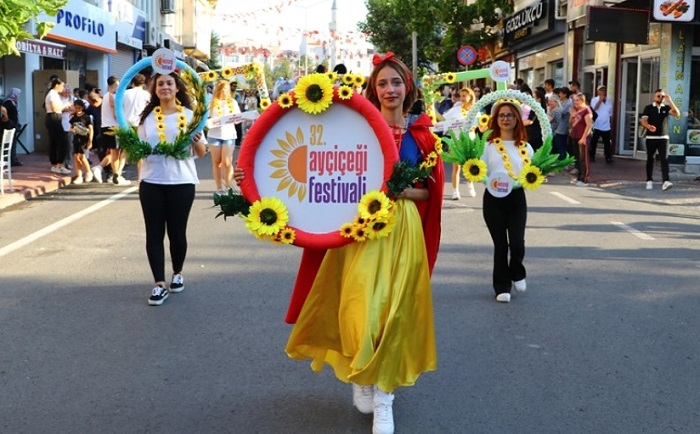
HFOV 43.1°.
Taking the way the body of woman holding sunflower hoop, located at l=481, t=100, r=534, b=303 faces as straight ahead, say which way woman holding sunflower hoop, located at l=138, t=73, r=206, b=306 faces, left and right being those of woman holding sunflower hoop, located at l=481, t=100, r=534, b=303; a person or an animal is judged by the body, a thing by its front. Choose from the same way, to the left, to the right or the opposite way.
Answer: the same way

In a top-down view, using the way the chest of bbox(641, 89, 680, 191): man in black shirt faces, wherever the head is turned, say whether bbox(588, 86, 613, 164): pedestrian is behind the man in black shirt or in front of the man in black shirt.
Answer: behind

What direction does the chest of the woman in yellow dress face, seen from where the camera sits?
toward the camera

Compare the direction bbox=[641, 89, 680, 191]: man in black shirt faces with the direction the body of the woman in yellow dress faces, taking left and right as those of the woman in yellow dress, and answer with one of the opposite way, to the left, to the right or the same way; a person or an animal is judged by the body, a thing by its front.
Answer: the same way

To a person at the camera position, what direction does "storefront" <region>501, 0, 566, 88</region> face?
facing the viewer and to the left of the viewer

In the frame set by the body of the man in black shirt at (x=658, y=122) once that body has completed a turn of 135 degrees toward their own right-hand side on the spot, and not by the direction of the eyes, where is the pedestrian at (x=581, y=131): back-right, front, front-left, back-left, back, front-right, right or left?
front

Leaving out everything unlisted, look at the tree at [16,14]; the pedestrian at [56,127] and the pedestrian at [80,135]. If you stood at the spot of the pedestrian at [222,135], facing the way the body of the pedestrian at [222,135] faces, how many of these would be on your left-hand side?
0

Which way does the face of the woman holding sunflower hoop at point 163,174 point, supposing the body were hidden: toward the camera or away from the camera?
toward the camera

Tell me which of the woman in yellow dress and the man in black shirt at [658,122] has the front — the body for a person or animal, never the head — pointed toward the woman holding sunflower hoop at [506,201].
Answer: the man in black shirt

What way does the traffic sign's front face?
toward the camera

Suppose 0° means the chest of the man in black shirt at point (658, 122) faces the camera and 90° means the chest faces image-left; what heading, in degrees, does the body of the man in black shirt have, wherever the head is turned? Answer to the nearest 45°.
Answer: approximately 0°

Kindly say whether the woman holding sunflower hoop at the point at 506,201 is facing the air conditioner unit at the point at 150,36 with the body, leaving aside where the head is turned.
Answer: no

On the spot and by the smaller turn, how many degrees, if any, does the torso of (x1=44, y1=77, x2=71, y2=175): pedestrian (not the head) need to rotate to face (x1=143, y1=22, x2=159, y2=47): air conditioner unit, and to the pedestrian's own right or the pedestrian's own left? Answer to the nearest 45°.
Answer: approximately 90° to the pedestrian's own left
